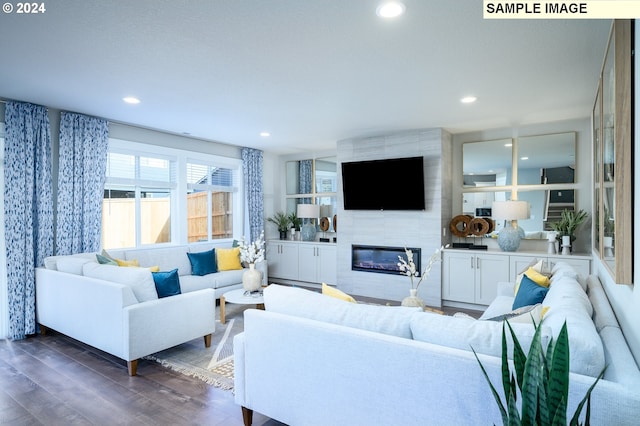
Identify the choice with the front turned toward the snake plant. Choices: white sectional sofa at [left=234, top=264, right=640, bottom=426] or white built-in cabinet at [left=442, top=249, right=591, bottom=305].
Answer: the white built-in cabinet

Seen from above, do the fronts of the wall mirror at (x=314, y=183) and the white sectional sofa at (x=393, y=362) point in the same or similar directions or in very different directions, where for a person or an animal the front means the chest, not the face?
very different directions

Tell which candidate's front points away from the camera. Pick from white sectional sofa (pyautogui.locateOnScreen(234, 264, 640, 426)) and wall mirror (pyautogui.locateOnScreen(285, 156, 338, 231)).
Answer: the white sectional sofa

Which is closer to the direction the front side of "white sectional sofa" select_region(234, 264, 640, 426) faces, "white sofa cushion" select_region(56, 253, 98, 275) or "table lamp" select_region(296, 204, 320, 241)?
the table lamp

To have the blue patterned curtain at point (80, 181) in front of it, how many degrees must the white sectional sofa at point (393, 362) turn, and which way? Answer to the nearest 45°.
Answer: approximately 90° to its left

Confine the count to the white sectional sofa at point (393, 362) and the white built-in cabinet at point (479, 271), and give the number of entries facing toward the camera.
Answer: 1

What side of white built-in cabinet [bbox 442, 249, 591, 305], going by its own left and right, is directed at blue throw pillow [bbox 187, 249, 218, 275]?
right

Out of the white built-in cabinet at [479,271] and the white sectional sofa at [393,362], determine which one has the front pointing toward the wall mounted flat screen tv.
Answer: the white sectional sofa

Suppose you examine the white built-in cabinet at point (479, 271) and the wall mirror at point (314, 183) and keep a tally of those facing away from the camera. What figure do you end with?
0

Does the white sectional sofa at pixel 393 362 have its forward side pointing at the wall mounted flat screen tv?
yes

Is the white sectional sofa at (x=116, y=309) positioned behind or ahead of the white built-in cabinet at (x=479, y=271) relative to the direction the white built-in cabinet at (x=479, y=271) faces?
ahead

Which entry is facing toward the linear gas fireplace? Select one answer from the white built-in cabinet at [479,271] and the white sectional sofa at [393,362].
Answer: the white sectional sofa

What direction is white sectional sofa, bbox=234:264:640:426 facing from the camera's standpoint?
away from the camera
